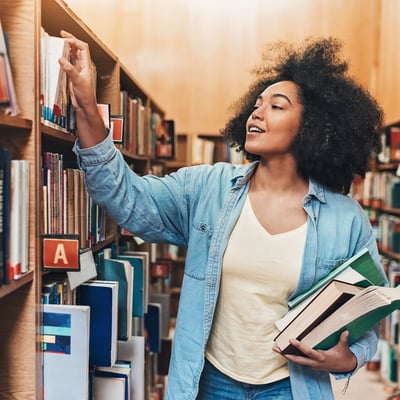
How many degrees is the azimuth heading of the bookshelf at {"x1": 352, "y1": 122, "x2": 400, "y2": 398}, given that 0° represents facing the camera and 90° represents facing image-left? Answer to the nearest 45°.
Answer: approximately 45°

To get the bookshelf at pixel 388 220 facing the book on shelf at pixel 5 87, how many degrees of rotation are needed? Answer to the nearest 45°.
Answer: approximately 45° to its left

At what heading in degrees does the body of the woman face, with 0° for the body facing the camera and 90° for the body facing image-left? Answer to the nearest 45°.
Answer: approximately 0°

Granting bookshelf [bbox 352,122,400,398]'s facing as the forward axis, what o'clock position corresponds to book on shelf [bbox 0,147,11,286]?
The book on shelf is roughly at 11 o'clock from the bookshelf.

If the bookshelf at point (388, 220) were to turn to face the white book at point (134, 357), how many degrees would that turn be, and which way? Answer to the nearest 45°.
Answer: approximately 45° to its left
